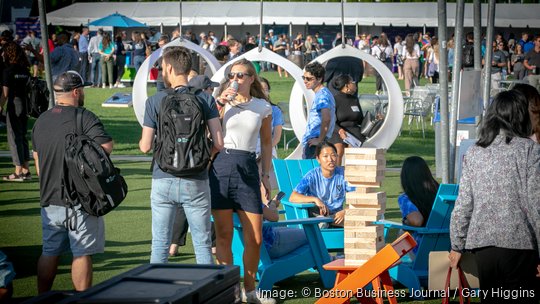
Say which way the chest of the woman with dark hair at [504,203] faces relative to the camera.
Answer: away from the camera

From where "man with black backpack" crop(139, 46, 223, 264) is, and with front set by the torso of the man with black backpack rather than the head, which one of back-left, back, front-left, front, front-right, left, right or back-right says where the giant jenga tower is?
right

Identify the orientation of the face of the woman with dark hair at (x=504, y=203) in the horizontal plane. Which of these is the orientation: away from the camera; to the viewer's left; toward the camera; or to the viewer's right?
away from the camera

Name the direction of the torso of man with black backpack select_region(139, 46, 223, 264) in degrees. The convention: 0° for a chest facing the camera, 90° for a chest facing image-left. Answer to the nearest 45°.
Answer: approximately 180°

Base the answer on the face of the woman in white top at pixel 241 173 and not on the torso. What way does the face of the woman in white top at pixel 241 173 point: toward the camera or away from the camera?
toward the camera

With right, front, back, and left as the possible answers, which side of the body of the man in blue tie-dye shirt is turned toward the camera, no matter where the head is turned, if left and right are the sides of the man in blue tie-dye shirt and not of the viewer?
left

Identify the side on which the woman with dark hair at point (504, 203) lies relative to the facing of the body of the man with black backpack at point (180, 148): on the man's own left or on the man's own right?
on the man's own right

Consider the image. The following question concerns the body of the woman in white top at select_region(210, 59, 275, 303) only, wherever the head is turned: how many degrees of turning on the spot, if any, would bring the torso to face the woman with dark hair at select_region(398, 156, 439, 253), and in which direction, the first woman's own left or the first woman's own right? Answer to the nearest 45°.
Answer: approximately 135° to the first woman's own left

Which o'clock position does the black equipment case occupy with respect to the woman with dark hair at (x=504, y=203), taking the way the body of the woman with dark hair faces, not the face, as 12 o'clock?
The black equipment case is roughly at 8 o'clock from the woman with dark hair.

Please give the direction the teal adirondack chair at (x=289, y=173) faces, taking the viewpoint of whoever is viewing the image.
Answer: facing the viewer and to the right of the viewer
